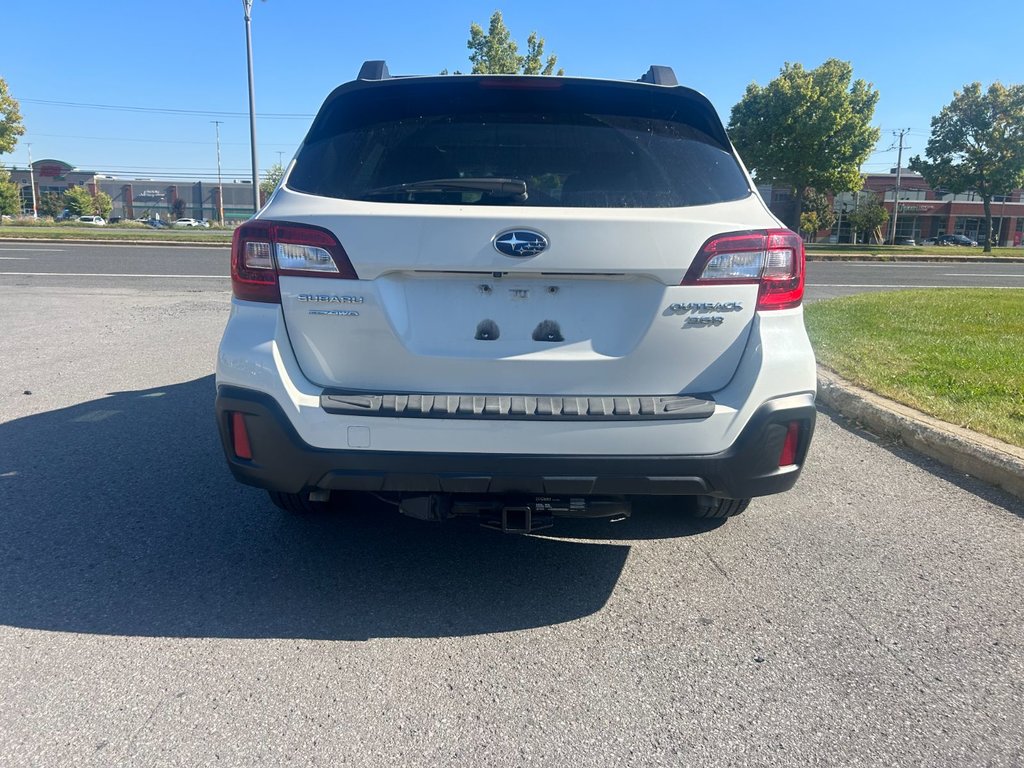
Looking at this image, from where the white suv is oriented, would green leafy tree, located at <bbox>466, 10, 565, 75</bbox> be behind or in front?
in front

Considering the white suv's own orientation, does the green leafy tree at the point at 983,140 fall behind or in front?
in front

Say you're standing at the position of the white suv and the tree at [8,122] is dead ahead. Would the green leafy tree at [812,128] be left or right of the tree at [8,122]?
right

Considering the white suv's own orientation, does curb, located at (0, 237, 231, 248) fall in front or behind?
in front

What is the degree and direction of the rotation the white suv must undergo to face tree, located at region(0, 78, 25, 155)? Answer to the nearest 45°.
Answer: approximately 45° to its left

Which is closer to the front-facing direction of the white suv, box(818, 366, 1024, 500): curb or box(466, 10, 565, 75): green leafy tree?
the green leafy tree

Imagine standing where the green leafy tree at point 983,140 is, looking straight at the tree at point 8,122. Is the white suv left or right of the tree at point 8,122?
left

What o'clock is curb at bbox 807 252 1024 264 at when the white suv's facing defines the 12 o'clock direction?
The curb is roughly at 1 o'clock from the white suv.

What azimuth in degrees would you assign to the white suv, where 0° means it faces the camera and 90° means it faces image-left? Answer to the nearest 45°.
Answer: approximately 180°

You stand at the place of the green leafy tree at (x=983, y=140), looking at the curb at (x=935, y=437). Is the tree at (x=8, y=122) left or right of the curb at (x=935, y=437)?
right

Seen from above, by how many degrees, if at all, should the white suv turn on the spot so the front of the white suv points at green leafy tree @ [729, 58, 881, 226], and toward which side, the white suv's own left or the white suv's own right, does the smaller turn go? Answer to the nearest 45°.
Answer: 0° — it already faces it
